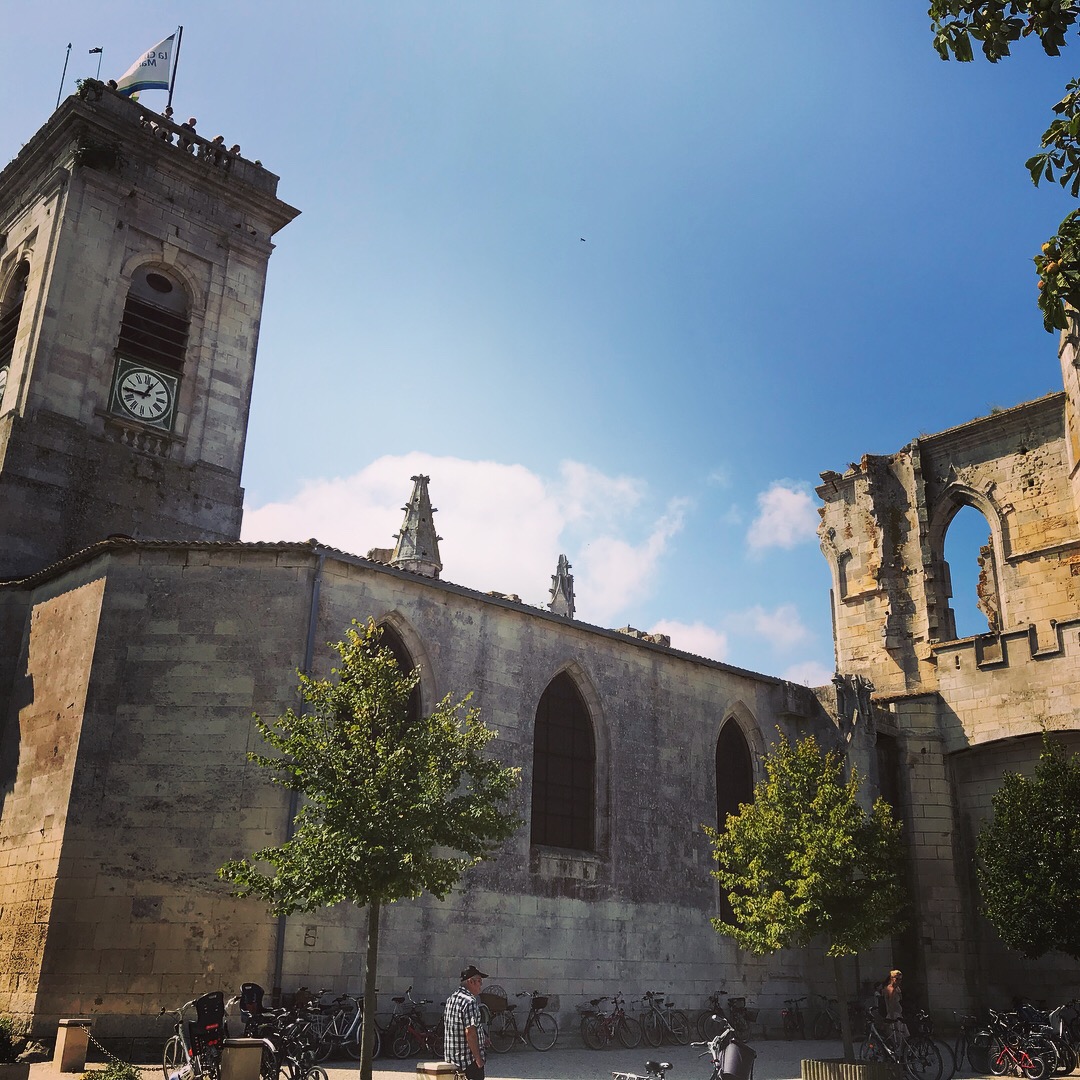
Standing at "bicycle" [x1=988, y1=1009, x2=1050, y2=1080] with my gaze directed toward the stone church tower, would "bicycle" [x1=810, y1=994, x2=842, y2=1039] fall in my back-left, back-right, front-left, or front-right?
front-right

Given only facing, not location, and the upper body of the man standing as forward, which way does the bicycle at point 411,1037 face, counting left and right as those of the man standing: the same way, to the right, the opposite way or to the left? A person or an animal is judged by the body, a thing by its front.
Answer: the opposite way

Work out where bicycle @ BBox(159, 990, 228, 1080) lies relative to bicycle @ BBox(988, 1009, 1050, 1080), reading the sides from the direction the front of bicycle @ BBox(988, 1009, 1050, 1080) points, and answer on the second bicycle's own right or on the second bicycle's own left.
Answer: on the second bicycle's own left

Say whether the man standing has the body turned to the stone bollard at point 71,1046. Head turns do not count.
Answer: no

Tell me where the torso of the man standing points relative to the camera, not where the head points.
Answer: to the viewer's right
